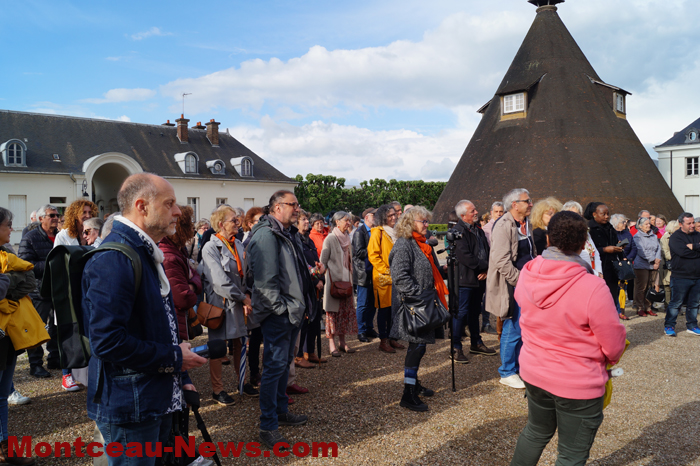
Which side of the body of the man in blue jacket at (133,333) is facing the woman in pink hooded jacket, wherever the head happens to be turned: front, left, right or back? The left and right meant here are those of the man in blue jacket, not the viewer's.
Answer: front

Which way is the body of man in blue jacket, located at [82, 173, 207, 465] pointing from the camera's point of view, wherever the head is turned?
to the viewer's right

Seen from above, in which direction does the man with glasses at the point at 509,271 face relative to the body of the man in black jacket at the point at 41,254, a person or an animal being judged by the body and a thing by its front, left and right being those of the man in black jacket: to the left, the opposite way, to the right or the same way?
the same way

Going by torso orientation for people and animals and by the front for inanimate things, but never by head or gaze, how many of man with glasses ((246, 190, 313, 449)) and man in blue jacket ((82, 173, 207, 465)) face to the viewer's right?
2

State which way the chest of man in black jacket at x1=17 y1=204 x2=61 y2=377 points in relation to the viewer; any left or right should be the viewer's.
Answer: facing the viewer and to the right of the viewer

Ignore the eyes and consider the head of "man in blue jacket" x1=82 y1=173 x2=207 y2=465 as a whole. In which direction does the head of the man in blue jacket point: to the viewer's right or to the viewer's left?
to the viewer's right

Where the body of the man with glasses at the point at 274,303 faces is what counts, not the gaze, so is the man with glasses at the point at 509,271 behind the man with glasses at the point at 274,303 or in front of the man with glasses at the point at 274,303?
in front

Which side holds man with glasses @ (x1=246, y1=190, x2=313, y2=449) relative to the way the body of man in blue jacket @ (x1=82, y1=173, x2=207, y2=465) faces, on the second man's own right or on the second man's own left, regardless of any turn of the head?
on the second man's own left

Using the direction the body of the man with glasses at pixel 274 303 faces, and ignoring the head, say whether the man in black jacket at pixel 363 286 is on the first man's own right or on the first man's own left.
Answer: on the first man's own left

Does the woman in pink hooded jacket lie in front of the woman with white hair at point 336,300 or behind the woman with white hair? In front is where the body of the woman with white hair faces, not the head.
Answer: in front

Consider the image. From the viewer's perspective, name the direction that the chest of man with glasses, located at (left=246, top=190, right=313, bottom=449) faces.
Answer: to the viewer's right

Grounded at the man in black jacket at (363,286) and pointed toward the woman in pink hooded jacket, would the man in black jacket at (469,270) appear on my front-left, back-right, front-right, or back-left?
front-left

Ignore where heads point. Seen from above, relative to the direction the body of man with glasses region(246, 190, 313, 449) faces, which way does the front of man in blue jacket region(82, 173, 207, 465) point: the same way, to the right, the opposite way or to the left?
the same way
